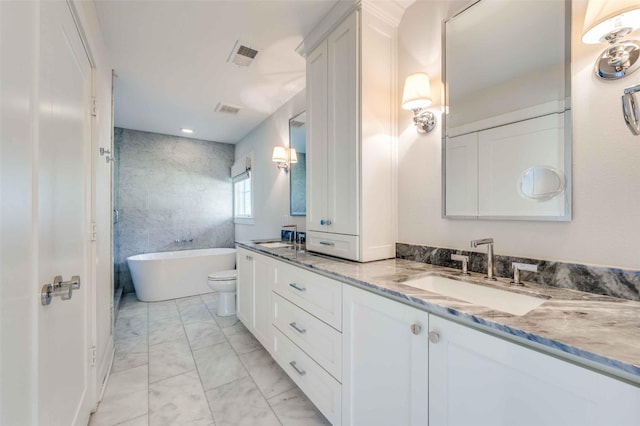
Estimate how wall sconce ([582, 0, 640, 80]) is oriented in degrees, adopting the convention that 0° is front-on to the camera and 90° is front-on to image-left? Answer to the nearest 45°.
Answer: approximately 45°

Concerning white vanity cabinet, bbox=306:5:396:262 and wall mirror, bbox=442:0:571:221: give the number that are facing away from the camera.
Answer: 0

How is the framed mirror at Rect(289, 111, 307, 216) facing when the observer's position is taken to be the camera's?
facing the viewer and to the left of the viewer

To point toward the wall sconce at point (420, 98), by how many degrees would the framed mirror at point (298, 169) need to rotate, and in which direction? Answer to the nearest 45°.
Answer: approximately 90° to its left

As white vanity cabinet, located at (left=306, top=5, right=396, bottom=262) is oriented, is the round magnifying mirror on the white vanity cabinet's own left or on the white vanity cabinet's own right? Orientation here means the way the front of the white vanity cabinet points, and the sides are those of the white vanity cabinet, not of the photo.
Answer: on the white vanity cabinet's own left

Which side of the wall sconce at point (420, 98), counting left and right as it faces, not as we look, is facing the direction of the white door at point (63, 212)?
front

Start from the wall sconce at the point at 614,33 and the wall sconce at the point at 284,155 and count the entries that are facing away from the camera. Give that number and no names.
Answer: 0

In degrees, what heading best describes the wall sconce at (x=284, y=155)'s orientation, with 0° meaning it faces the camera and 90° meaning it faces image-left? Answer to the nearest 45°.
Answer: approximately 45°

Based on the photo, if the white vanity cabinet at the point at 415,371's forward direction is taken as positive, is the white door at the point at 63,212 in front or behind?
in front
